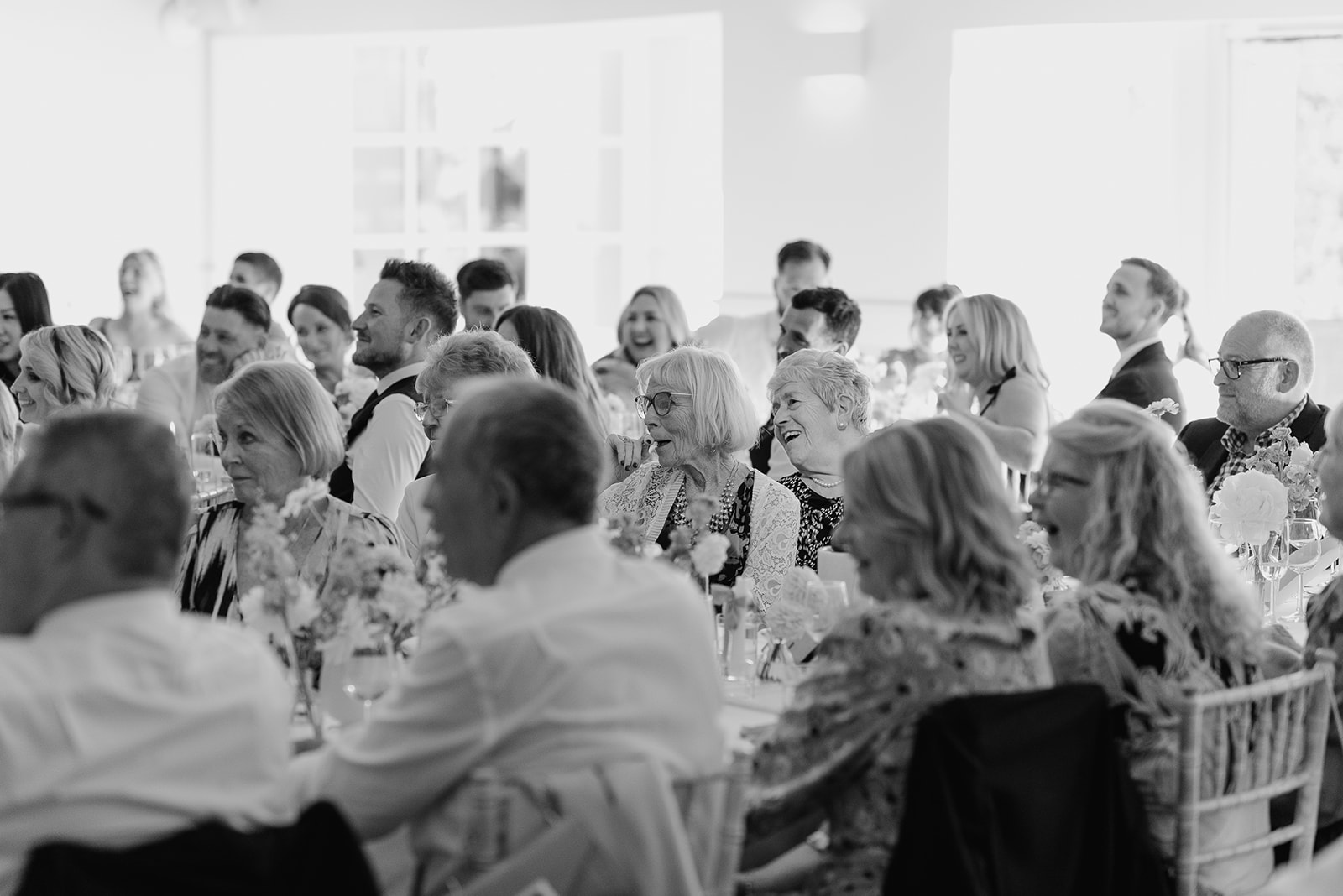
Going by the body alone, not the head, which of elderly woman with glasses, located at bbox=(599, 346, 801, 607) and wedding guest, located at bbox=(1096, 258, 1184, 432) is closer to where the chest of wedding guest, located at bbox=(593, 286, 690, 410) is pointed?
the elderly woman with glasses

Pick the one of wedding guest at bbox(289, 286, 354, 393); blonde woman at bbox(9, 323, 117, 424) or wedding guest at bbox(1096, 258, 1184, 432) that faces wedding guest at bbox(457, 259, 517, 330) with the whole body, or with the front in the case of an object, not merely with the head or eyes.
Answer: wedding guest at bbox(1096, 258, 1184, 432)

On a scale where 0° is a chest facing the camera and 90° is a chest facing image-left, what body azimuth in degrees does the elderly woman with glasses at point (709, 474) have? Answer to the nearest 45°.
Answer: approximately 45°

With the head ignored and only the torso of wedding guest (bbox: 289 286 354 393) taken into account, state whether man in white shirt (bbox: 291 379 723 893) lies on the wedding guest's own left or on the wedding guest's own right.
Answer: on the wedding guest's own left

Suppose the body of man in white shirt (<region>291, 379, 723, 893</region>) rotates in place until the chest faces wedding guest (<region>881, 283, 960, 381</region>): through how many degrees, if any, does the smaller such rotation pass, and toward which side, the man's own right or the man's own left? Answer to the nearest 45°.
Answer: approximately 45° to the man's own right

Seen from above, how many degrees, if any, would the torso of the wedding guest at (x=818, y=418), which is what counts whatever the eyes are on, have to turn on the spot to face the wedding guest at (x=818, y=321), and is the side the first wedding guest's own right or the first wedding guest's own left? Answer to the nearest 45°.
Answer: approximately 135° to the first wedding guest's own right

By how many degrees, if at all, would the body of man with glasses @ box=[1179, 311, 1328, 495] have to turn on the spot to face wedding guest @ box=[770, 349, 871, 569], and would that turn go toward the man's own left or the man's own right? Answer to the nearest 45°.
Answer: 0° — they already face them

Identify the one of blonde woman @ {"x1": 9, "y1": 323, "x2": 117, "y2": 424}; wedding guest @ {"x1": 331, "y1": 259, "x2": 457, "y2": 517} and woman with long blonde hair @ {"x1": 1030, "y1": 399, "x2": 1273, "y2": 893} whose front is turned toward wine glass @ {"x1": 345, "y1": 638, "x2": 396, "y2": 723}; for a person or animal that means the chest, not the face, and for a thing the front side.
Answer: the woman with long blonde hair

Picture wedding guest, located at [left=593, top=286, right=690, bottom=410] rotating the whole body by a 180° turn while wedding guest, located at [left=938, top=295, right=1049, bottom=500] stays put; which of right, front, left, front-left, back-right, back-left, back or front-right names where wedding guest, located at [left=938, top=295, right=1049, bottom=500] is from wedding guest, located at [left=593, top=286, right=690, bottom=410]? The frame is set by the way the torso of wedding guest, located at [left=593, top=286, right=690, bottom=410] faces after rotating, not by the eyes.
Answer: right
